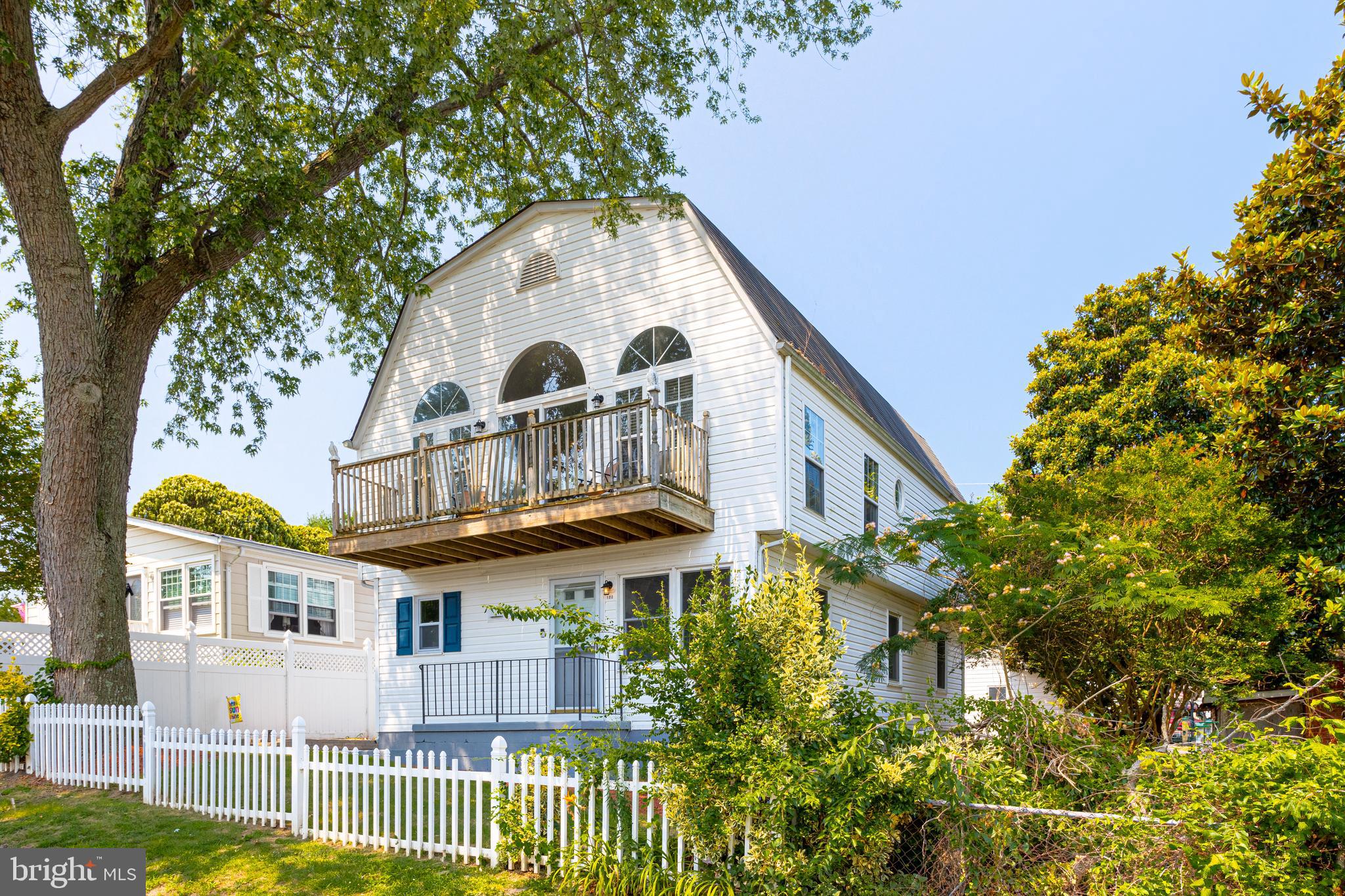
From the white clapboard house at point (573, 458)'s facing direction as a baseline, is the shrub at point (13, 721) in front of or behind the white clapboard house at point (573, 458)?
in front

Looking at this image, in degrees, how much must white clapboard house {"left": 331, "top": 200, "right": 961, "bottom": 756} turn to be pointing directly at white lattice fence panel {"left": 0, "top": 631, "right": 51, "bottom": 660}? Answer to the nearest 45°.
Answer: approximately 45° to its right

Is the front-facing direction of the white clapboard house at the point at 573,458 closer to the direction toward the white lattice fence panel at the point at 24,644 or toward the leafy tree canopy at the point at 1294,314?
the white lattice fence panel

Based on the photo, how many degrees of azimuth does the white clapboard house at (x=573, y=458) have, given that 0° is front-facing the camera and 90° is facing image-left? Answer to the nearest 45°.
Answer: approximately 45°

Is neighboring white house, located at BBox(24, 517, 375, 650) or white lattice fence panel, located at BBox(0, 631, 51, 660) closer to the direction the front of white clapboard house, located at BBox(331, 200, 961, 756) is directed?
the white lattice fence panel

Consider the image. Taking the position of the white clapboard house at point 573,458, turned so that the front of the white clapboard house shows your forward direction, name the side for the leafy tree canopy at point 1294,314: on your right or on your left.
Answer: on your left

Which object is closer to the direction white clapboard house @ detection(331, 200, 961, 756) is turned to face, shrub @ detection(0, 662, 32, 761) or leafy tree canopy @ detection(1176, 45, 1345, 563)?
the shrub
